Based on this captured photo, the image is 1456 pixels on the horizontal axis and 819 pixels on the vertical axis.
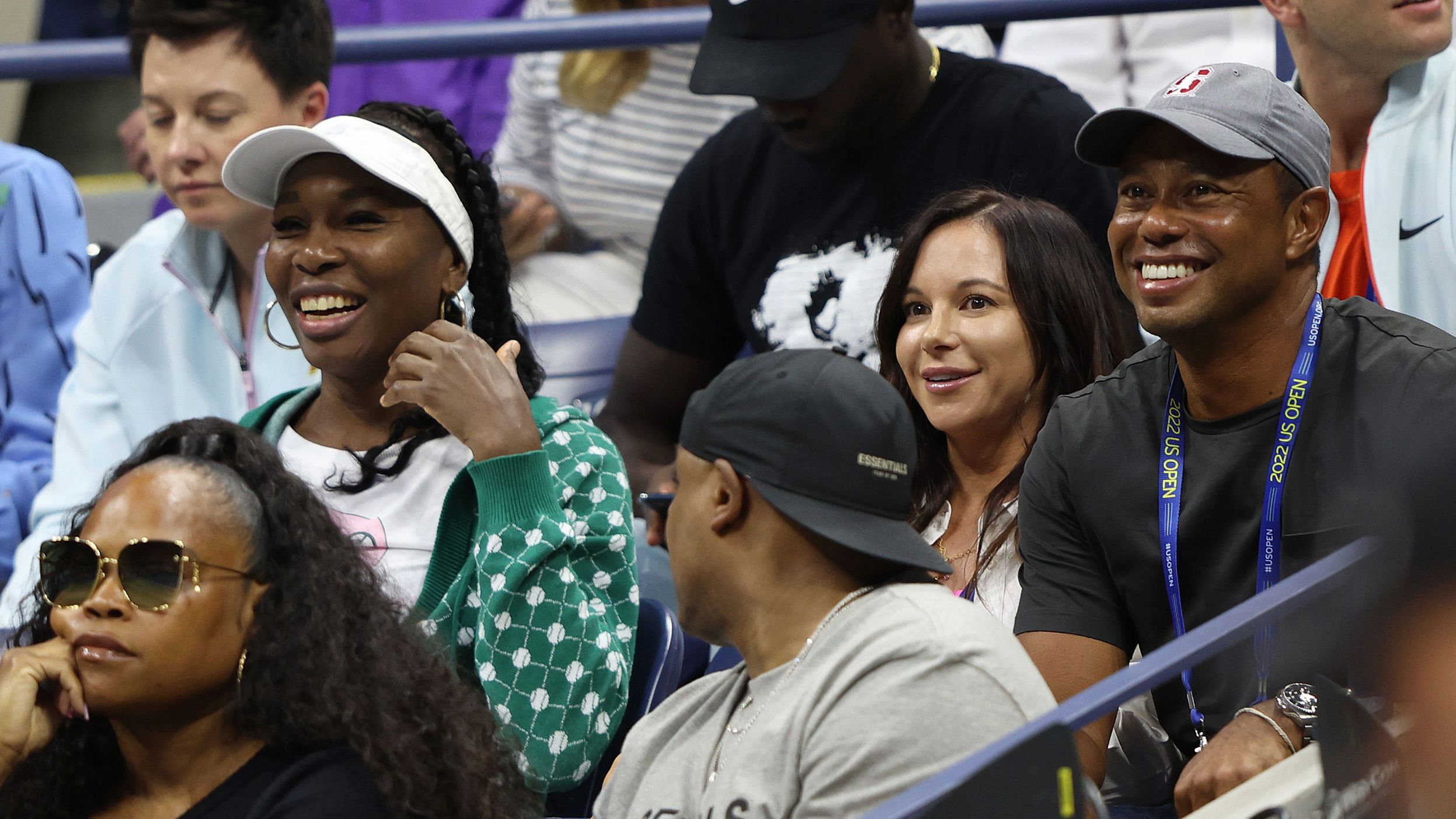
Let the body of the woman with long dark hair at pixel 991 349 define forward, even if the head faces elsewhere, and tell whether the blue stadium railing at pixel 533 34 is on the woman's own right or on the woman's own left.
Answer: on the woman's own right

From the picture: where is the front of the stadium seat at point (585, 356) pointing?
toward the camera

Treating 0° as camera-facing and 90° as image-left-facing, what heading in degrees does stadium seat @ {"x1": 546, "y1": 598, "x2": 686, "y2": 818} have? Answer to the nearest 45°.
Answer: approximately 45°

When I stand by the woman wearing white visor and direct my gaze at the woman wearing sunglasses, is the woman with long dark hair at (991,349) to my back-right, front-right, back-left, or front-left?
back-left

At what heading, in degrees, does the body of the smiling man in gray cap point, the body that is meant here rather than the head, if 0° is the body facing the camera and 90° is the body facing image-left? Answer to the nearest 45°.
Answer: approximately 45°

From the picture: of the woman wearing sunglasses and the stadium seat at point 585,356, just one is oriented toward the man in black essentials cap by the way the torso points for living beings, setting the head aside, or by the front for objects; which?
the stadium seat

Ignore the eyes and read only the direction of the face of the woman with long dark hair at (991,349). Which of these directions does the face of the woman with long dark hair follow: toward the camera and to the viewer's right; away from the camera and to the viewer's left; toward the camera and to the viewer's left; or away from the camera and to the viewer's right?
toward the camera and to the viewer's left
